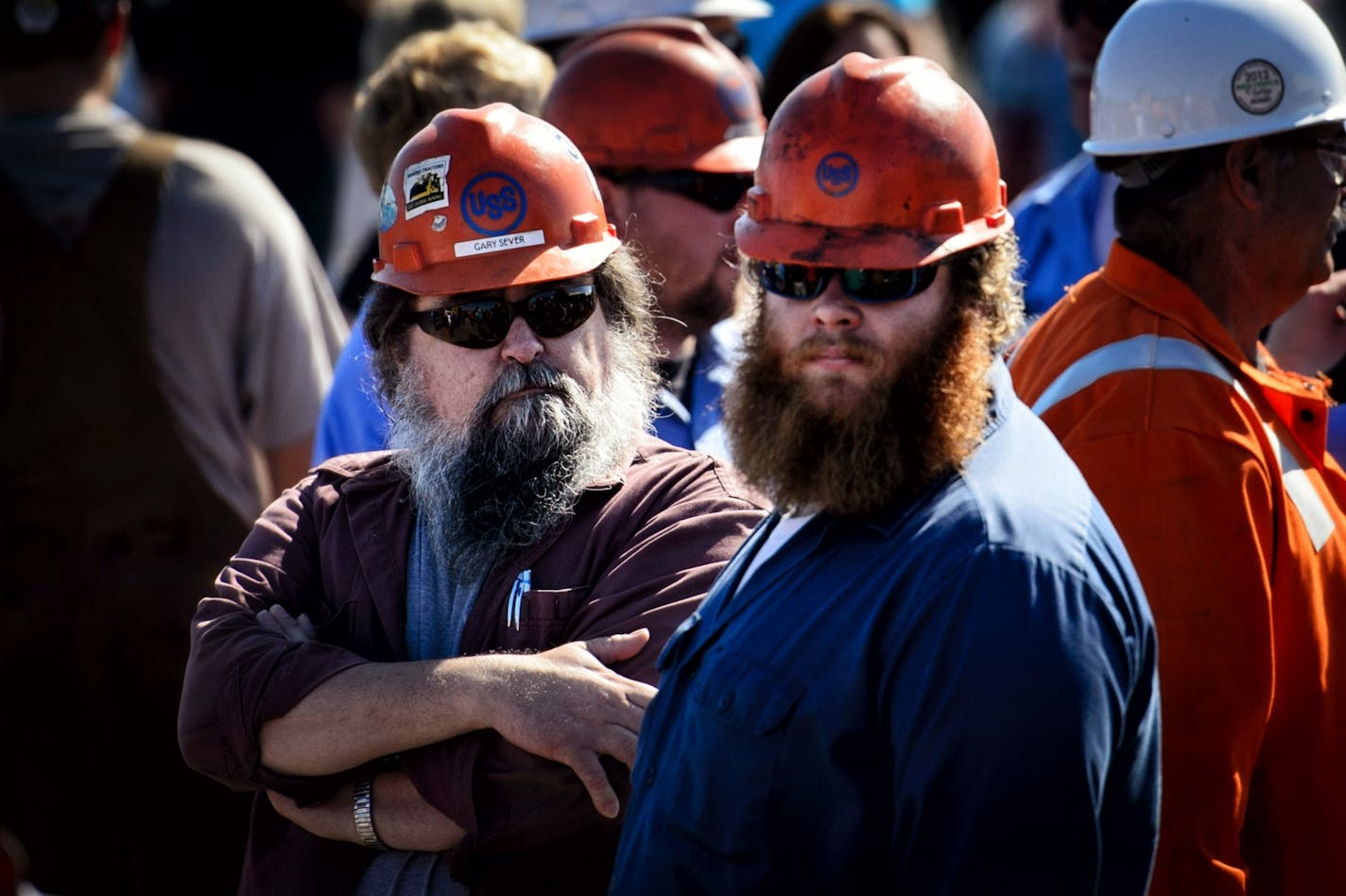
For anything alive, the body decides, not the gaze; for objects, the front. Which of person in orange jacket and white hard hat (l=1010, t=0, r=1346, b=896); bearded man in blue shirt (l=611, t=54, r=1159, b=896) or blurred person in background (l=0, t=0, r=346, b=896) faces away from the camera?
blurred person in background (l=0, t=0, r=346, b=896)

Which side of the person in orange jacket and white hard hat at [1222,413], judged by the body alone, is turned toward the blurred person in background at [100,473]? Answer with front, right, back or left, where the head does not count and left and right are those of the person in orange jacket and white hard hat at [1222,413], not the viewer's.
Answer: back

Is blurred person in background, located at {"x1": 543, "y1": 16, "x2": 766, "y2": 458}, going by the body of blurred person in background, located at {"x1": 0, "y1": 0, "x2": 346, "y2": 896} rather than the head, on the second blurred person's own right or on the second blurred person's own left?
on the second blurred person's own right

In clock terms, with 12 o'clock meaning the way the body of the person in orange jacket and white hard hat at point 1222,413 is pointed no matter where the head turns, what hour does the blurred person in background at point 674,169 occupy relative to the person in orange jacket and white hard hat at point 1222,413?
the blurred person in background at point 674,169 is roughly at 7 o'clock from the person in orange jacket and white hard hat at point 1222,413.

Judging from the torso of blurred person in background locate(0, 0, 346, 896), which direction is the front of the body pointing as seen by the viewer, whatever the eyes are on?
away from the camera

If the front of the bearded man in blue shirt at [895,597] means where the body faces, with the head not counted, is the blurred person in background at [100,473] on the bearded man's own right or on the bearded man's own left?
on the bearded man's own right

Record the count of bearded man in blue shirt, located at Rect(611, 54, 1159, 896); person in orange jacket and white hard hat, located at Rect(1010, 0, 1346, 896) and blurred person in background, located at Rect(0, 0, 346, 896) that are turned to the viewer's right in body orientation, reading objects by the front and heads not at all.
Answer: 1

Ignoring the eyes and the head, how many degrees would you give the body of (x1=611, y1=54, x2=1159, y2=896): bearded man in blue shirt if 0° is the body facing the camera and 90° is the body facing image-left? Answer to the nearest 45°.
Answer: approximately 45°

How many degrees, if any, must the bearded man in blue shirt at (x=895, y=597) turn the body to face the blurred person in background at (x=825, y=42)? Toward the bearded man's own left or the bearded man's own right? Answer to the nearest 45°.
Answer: approximately 135° to the bearded man's own right

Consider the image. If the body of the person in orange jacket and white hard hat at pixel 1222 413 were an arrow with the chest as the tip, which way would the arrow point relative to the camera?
to the viewer's right

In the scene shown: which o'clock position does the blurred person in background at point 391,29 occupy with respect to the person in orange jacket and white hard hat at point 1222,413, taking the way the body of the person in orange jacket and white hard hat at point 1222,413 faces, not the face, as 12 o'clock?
the blurred person in background at point 391,29 is roughly at 7 o'clock from the person in orange jacket and white hard hat at point 1222,413.
